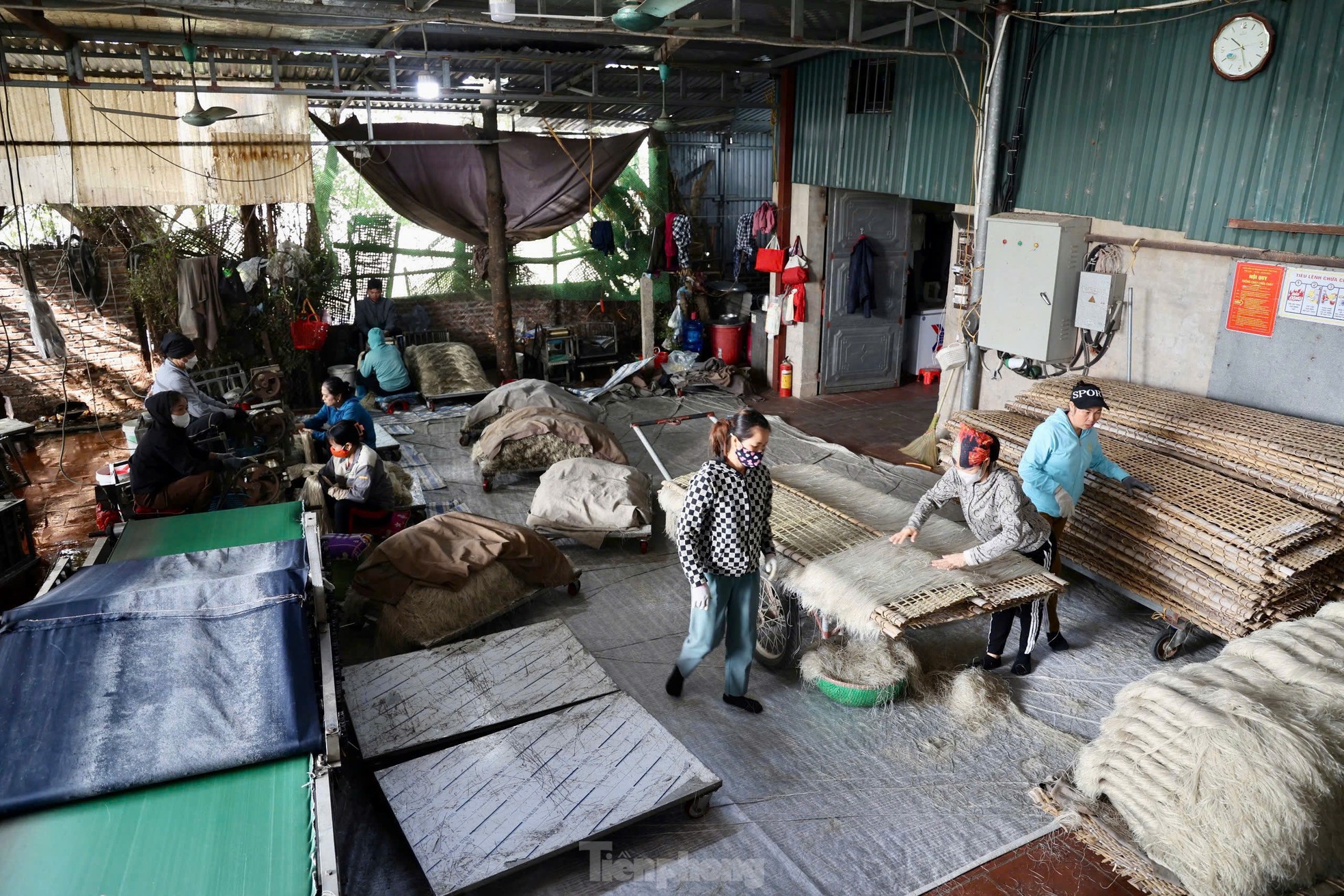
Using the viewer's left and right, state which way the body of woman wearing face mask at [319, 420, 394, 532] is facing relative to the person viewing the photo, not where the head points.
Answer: facing the viewer and to the left of the viewer

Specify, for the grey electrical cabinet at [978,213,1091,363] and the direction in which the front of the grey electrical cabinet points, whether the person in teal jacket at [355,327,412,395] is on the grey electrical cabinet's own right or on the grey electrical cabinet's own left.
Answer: on the grey electrical cabinet's own right

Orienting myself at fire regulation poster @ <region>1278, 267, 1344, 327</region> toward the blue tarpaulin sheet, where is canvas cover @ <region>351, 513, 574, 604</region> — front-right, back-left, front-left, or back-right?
front-right

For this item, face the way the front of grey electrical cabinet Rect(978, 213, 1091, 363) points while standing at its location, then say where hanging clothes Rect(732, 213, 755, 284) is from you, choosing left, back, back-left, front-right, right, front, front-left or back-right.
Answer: right

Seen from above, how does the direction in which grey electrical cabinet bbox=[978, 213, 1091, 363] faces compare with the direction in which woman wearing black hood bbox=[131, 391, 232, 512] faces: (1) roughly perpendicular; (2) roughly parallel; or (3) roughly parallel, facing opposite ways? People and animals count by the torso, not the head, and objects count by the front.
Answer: roughly parallel, facing opposite ways

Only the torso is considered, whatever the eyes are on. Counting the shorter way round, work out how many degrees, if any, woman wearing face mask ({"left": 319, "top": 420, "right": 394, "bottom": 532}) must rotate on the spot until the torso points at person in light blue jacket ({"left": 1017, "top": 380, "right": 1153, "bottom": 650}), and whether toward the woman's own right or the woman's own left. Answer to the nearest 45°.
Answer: approximately 90° to the woman's own left

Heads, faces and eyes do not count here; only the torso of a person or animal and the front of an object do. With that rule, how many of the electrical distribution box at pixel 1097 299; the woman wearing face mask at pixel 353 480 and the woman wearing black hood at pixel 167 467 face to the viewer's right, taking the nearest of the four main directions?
1

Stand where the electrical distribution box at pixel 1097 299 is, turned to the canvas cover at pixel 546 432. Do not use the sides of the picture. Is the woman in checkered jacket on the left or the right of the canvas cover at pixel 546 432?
left

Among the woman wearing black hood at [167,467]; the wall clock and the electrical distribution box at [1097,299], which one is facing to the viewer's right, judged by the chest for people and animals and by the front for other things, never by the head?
the woman wearing black hood

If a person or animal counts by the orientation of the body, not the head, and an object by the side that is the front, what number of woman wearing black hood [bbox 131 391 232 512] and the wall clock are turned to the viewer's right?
1

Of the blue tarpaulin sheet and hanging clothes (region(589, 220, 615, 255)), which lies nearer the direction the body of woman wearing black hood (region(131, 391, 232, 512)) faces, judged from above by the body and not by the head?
the hanging clothes

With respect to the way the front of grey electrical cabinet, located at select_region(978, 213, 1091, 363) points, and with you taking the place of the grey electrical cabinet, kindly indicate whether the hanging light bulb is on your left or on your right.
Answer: on your right

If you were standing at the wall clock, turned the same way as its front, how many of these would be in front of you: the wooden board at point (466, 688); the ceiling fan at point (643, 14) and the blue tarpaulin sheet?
3

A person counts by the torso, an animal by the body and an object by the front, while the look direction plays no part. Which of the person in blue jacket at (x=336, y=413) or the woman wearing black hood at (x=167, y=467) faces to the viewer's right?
the woman wearing black hood

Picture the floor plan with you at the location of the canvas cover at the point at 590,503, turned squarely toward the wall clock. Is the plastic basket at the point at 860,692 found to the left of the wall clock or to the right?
right

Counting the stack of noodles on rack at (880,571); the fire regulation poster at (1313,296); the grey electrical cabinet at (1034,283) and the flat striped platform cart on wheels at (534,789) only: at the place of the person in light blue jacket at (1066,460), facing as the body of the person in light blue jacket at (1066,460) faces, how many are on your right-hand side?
2

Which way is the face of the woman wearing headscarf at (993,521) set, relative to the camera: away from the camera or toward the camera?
toward the camera
